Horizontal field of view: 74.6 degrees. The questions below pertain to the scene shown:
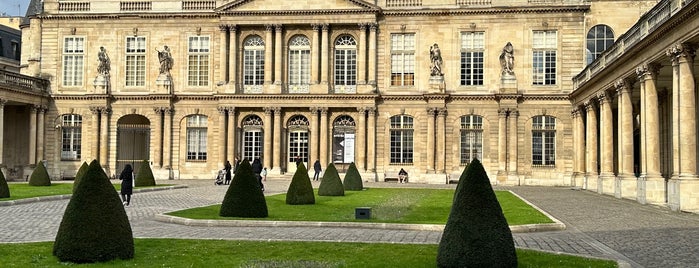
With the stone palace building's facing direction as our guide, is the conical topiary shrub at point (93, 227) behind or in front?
in front

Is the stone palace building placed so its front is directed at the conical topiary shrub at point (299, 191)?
yes

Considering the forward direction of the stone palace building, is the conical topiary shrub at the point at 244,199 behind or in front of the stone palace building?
in front

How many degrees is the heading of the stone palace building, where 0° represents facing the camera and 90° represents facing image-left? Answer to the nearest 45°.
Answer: approximately 0°

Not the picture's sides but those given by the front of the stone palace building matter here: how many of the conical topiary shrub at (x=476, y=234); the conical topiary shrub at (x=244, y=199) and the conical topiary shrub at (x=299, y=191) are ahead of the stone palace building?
3

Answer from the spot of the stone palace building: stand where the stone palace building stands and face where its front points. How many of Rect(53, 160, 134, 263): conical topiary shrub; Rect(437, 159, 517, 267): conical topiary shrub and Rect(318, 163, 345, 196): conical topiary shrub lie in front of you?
3

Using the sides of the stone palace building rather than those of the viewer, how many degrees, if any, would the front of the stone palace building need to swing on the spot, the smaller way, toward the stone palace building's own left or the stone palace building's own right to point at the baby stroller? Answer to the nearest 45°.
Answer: approximately 45° to the stone palace building's own right

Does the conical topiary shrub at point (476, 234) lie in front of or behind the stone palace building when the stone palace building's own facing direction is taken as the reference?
in front

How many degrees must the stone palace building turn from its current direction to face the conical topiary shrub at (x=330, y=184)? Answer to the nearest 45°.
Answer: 0° — it already faces it
